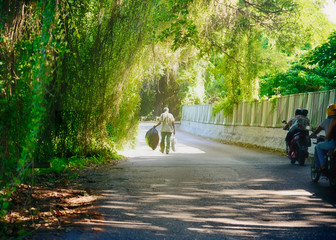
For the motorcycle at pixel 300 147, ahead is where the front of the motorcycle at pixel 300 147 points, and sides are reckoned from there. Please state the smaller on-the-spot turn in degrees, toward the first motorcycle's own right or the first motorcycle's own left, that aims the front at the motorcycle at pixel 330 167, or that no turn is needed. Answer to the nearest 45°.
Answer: approximately 180°

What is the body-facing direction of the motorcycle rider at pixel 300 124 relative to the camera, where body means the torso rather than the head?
away from the camera

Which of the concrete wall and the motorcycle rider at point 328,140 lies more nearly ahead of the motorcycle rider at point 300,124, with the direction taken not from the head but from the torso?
the concrete wall

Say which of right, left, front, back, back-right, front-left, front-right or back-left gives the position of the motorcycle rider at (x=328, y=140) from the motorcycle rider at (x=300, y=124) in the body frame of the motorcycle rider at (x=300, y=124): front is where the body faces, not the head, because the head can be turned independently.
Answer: back

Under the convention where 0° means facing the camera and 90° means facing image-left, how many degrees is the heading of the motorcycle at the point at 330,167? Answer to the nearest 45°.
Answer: approximately 135°

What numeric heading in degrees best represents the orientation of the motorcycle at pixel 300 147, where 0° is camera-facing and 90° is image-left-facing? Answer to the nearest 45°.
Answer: approximately 180°

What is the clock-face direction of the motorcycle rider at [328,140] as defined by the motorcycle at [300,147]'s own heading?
The motorcycle rider is roughly at 6 o'clock from the motorcycle.
